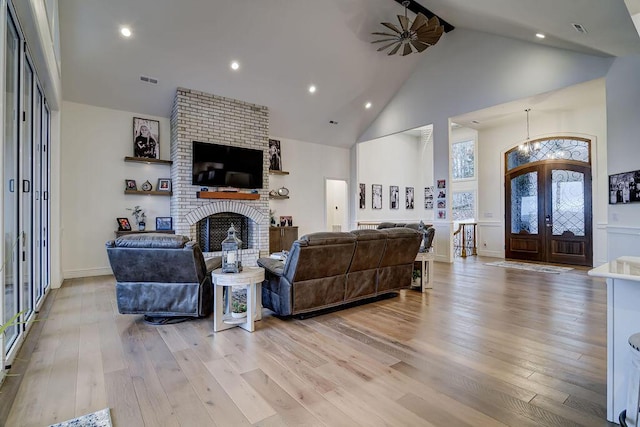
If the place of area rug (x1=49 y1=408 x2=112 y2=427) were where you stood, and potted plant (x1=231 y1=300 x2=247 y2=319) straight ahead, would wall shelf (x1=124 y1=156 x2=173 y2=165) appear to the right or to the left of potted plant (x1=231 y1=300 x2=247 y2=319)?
left

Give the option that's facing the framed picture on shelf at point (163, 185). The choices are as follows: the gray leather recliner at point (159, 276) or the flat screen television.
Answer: the gray leather recliner

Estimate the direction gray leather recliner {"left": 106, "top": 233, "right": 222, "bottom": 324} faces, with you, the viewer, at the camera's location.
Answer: facing away from the viewer

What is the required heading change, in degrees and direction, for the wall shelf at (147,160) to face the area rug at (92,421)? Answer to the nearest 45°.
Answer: approximately 45° to its right

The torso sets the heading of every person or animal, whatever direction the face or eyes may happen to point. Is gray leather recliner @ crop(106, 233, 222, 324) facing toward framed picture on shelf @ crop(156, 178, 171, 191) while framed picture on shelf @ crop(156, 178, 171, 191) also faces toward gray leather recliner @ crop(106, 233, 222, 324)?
yes

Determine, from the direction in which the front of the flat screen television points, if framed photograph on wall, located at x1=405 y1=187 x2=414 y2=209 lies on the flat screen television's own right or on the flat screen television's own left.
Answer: on the flat screen television's own left

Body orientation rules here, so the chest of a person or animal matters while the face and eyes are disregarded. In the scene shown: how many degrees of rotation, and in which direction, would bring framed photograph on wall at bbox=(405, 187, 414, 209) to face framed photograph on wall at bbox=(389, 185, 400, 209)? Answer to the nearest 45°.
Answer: approximately 45° to its right

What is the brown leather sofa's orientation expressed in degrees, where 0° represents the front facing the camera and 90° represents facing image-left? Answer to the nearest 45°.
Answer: approximately 135°
